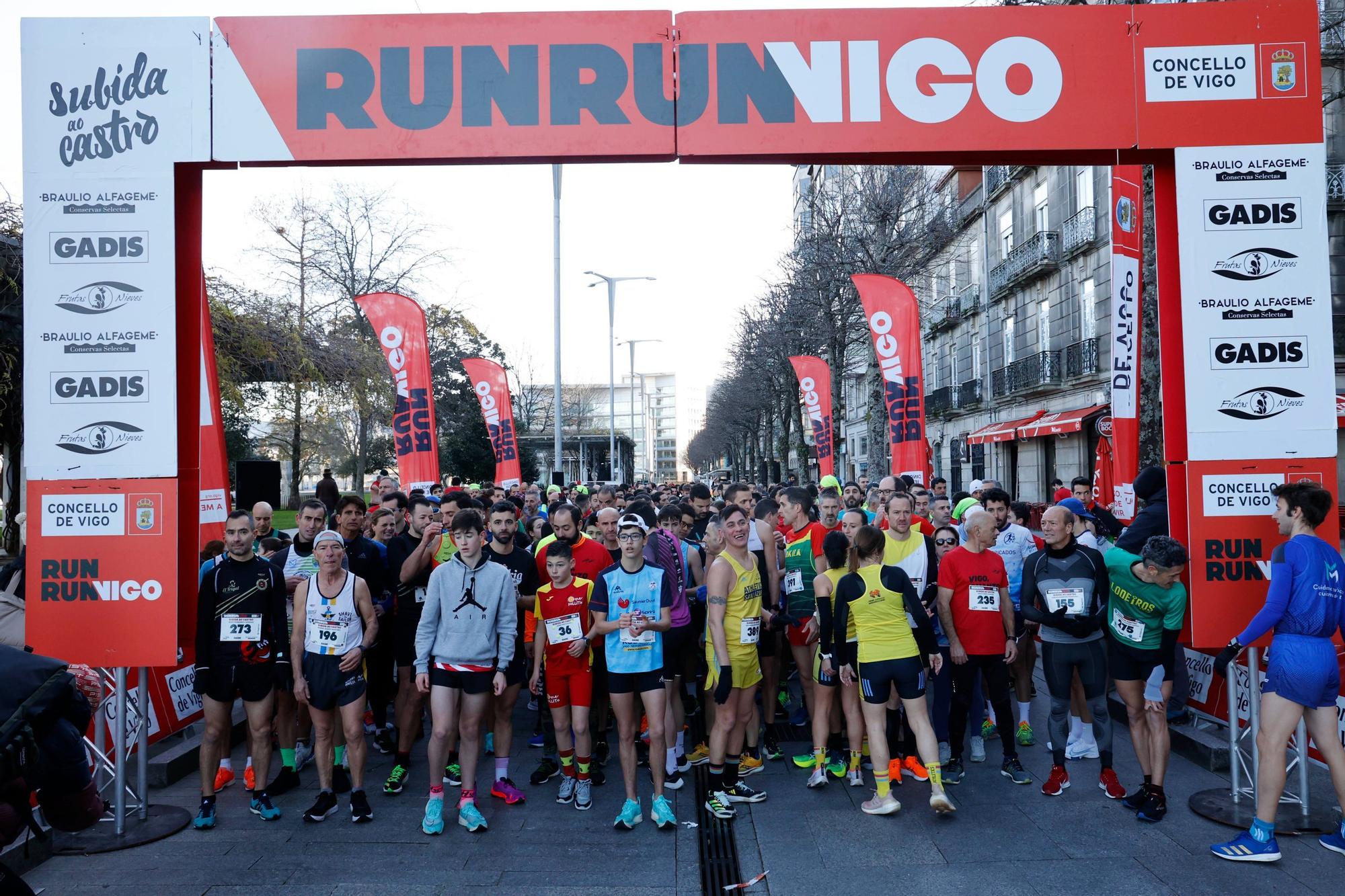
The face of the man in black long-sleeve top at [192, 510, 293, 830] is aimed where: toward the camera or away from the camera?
toward the camera

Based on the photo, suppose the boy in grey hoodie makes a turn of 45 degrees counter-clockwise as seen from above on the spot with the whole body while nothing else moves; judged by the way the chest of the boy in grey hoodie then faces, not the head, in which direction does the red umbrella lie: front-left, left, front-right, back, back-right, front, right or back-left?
left

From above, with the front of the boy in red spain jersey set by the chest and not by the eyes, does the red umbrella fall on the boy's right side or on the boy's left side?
on the boy's left side

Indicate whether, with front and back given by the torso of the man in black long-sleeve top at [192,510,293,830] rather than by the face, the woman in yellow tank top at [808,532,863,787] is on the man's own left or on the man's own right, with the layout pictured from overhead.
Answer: on the man's own left

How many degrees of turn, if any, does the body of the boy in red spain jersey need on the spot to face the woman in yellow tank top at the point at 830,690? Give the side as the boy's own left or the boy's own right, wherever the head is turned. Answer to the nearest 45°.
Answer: approximately 90° to the boy's own left

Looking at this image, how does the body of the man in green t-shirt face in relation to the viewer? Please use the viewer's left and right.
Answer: facing the viewer and to the left of the viewer

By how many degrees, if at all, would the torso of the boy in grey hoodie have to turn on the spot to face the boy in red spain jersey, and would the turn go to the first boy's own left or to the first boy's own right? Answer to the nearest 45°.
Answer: approximately 90° to the first boy's own left

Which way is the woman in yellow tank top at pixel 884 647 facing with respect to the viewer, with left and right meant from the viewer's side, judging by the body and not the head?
facing away from the viewer

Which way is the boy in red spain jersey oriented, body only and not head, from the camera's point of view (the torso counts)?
toward the camera

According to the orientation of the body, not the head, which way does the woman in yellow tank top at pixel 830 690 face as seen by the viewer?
away from the camera

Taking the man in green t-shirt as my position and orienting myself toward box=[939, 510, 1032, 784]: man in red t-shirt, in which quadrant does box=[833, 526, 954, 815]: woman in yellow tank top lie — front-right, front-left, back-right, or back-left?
front-left

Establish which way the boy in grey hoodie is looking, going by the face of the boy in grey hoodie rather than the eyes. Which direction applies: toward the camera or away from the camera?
toward the camera

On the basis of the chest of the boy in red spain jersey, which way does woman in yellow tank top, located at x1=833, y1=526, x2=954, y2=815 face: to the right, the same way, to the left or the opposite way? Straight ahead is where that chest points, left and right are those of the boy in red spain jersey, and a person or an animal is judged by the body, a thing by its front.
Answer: the opposite way

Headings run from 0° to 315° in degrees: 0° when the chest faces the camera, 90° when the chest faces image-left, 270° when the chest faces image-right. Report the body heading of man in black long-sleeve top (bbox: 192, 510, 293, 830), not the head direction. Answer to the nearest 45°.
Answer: approximately 0°

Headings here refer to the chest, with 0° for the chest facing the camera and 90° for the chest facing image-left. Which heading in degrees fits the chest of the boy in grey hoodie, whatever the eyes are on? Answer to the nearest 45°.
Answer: approximately 0°

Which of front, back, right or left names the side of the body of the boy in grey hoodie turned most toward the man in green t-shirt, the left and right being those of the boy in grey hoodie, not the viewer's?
left

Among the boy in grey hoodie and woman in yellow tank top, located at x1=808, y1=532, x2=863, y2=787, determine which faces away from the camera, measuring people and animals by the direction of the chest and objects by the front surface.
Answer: the woman in yellow tank top

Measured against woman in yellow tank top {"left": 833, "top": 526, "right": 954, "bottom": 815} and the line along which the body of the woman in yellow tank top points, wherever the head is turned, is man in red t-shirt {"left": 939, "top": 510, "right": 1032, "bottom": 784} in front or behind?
in front
